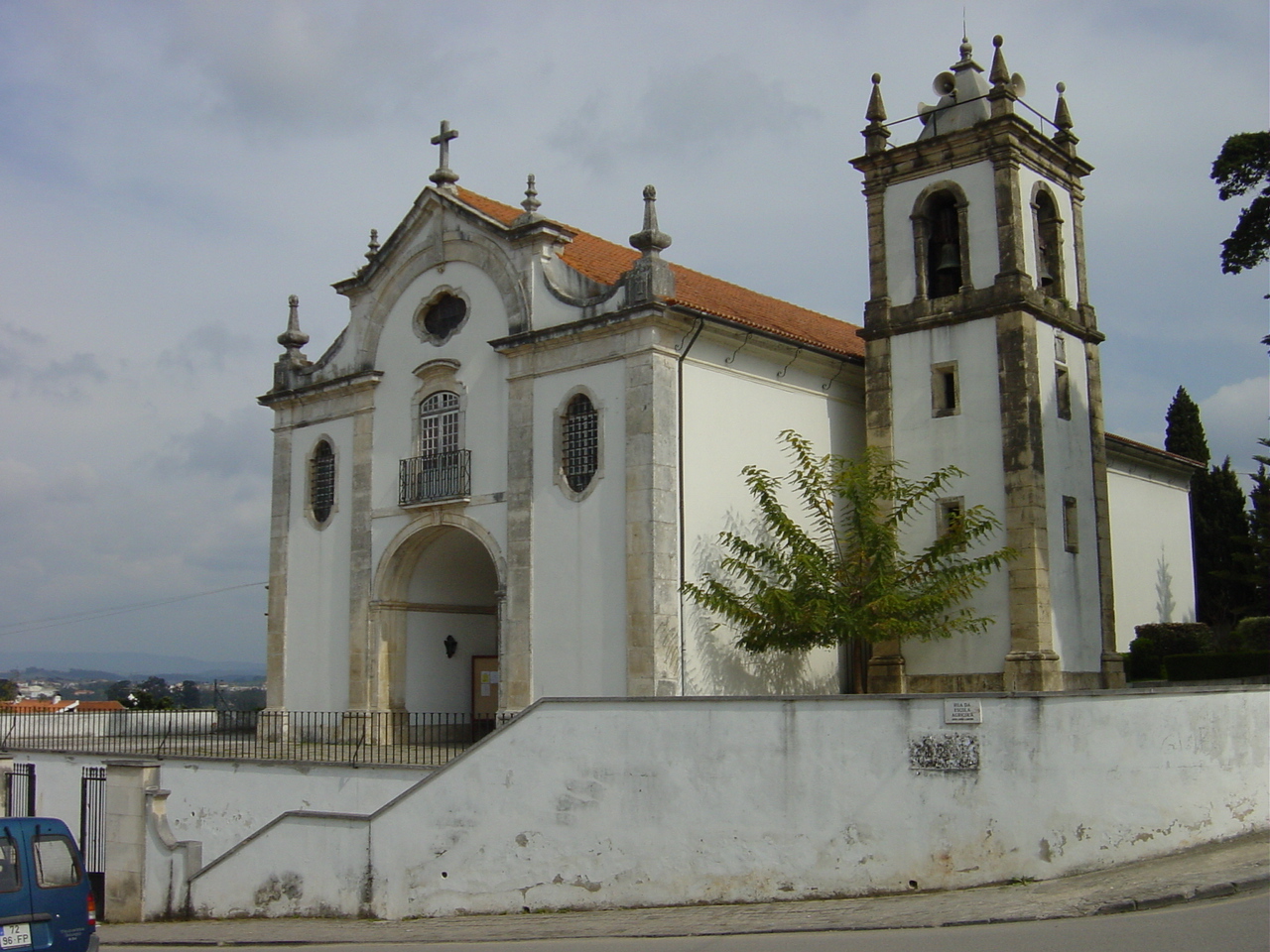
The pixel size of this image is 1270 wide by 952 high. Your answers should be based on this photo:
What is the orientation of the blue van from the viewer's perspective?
away from the camera

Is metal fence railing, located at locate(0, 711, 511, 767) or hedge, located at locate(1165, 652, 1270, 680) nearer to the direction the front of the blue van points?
the metal fence railing

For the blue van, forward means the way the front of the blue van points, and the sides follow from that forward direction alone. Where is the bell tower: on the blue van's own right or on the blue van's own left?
on the blue van's own right

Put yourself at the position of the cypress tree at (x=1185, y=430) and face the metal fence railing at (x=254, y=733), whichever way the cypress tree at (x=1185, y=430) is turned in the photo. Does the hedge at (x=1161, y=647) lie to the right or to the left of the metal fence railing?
left

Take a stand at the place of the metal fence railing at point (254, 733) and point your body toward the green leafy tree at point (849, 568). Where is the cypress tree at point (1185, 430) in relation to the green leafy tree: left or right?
left

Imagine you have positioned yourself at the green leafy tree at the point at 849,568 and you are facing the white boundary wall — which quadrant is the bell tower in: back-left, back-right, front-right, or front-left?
back-left

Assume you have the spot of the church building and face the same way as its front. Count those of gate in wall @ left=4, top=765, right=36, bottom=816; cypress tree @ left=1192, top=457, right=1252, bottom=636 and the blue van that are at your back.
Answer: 1

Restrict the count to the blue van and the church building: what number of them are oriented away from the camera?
1

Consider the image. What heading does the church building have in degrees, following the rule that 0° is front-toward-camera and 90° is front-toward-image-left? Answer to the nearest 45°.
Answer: approximately 45°

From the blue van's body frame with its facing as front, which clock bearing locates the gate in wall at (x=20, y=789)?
The gate in wall is roughly at 12 o'clock from the blue van.

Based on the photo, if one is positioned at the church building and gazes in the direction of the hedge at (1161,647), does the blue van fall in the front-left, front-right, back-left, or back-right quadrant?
back-right

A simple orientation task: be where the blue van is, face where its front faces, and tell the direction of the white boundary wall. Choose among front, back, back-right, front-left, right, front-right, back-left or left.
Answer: right

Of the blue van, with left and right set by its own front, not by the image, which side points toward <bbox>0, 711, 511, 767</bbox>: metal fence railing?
front

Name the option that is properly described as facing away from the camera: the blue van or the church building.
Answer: the blue van

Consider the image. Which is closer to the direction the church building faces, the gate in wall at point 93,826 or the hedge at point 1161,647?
the gate in wall
